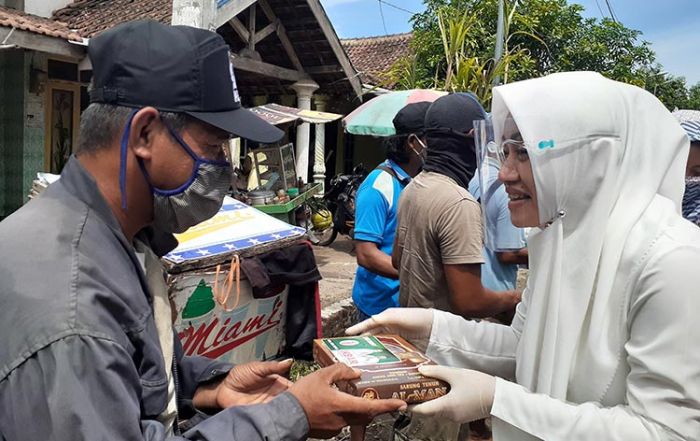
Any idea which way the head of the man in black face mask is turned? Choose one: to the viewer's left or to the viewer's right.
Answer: to the viewer's right

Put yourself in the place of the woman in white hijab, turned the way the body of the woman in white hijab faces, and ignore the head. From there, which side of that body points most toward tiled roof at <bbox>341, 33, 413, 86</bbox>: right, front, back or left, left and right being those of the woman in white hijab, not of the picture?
right

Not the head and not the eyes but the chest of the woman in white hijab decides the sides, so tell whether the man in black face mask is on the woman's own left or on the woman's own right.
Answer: on the woman's own right

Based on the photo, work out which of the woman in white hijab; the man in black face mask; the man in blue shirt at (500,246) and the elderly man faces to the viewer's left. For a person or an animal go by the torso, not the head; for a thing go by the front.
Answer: the woman in white hijab

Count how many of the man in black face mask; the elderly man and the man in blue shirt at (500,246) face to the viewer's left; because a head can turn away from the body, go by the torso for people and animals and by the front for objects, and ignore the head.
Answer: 0

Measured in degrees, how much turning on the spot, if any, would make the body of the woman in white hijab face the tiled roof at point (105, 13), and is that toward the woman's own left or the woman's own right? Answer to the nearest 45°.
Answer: approximately 45° to the woman's own right

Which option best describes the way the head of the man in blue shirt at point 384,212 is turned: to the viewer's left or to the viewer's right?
to the viewer's right

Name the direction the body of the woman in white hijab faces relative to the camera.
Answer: to the viewer's left

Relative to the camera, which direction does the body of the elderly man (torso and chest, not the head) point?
to the viewer's right

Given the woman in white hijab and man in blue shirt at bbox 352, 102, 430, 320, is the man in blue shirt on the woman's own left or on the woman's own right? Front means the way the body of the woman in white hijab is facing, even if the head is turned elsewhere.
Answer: on the woman's own right

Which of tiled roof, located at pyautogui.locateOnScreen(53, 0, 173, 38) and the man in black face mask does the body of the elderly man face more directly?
the man in black face mask

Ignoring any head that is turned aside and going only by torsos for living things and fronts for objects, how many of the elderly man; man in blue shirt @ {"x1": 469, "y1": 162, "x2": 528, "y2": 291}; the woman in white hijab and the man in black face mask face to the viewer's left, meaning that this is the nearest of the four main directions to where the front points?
1
